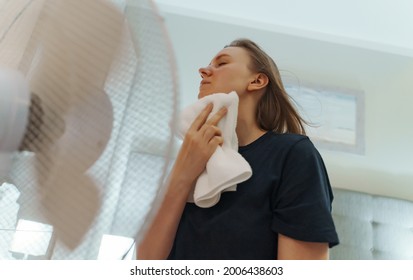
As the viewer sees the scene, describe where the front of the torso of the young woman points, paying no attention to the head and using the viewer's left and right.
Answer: facing the viewer and to the left of the viewer

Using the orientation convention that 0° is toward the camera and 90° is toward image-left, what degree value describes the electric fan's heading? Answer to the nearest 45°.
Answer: approximately 225°

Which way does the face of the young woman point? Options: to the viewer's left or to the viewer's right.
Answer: to the viewer's left

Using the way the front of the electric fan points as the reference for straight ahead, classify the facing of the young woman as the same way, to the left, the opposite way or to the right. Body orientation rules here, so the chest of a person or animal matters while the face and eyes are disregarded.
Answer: the opposite way
